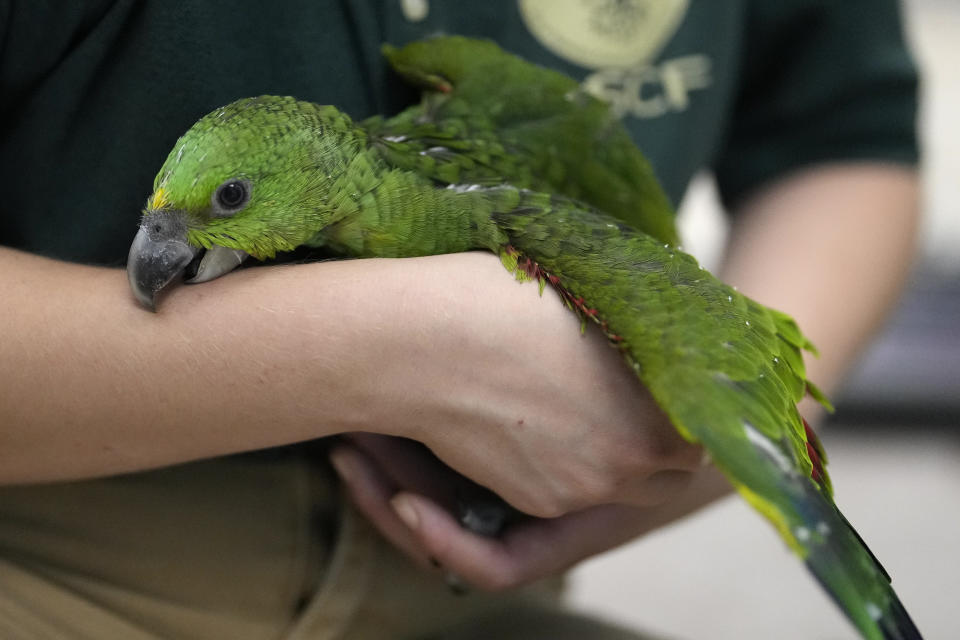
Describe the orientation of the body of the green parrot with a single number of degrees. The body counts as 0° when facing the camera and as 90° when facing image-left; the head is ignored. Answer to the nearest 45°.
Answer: approximately 90°
